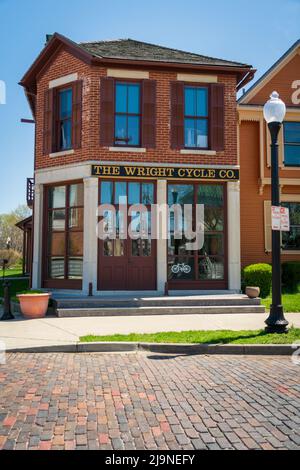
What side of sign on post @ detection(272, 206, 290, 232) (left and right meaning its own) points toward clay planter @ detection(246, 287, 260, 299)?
back

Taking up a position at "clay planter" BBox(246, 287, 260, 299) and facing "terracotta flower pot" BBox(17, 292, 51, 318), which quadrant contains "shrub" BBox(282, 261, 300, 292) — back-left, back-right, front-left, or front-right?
back-right

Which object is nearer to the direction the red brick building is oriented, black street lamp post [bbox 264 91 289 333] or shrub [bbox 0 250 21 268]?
the black street lamp post

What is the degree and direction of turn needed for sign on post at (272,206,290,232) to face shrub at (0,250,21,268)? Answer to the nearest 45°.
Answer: approximately 135° to its right

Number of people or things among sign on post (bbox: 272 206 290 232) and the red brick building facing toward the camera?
2

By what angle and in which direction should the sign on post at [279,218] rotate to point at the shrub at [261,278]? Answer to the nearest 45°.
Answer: approximately 180°

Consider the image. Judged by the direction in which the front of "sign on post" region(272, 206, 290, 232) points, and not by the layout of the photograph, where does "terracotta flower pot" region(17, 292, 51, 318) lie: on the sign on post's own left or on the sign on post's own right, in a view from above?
on the sign on post's own right

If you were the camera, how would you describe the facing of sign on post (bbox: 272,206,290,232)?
facing the viewer

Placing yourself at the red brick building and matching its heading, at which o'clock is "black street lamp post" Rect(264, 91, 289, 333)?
The black street lamp post is roughly at 11 o'clock from the red brick building.

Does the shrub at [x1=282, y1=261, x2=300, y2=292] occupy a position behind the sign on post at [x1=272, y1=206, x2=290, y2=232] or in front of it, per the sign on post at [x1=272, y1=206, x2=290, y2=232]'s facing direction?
behind

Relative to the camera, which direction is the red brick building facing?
toward the camera

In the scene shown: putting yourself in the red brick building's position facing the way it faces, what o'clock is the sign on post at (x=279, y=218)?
The sign on post is roughly at 11 o'clock from the red brick building.

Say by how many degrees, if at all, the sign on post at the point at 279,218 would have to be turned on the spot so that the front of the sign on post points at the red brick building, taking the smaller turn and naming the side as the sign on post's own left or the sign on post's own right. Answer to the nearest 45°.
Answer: approximately 135° to the sign on post's own right
